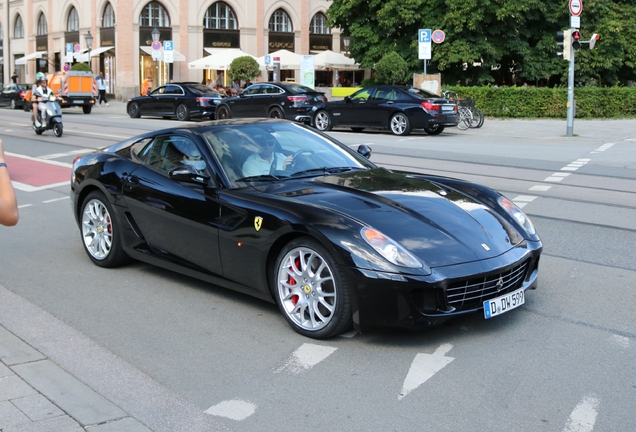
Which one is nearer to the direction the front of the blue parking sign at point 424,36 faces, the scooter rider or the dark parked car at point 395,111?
the dark parked car

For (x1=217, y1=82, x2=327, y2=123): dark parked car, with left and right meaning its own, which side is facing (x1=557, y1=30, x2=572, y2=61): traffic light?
back

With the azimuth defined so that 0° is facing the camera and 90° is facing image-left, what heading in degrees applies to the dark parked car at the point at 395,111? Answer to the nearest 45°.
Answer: approximately 135°

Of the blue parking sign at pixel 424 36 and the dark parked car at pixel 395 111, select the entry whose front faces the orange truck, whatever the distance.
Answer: the dark parked car

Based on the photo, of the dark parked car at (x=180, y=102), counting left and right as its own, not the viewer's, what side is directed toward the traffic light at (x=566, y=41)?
back

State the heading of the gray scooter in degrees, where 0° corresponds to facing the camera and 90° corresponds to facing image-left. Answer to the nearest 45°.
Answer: approximately 315°

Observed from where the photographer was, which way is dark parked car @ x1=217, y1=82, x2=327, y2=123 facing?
facing away from the viewer and to the left of the viewer

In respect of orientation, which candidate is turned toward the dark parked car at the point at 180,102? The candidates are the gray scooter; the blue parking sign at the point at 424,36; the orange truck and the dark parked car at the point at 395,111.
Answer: the dark parked car at the point at 395,111

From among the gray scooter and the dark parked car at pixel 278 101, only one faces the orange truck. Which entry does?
the dark parked car

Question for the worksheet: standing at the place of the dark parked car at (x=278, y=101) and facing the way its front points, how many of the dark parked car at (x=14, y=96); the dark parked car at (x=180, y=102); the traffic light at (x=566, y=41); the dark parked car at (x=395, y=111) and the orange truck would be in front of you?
3

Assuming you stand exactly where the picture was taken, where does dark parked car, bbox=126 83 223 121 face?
facing away from the viewer and to the left of the viewer

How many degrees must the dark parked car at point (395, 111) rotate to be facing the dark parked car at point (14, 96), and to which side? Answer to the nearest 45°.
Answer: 0° — it already faces it
